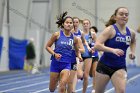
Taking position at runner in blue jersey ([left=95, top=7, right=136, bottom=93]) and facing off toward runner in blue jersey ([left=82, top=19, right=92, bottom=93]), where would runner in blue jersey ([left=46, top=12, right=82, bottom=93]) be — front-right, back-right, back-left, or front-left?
front-left

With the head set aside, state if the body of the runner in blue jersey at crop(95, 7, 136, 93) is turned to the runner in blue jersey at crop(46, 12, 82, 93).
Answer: no

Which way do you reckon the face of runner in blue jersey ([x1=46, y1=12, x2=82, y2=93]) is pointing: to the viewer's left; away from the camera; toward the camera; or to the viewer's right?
toward the camera

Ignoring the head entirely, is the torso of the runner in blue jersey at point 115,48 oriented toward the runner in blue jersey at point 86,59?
no

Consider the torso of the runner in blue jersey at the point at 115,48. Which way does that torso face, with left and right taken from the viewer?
facing the viewer and to the right of the viewer

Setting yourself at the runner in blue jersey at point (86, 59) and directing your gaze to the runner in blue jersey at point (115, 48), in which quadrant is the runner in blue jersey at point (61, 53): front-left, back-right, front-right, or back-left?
front-right

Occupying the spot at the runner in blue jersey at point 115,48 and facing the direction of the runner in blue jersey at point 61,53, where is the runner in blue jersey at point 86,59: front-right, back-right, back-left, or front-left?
front-right
